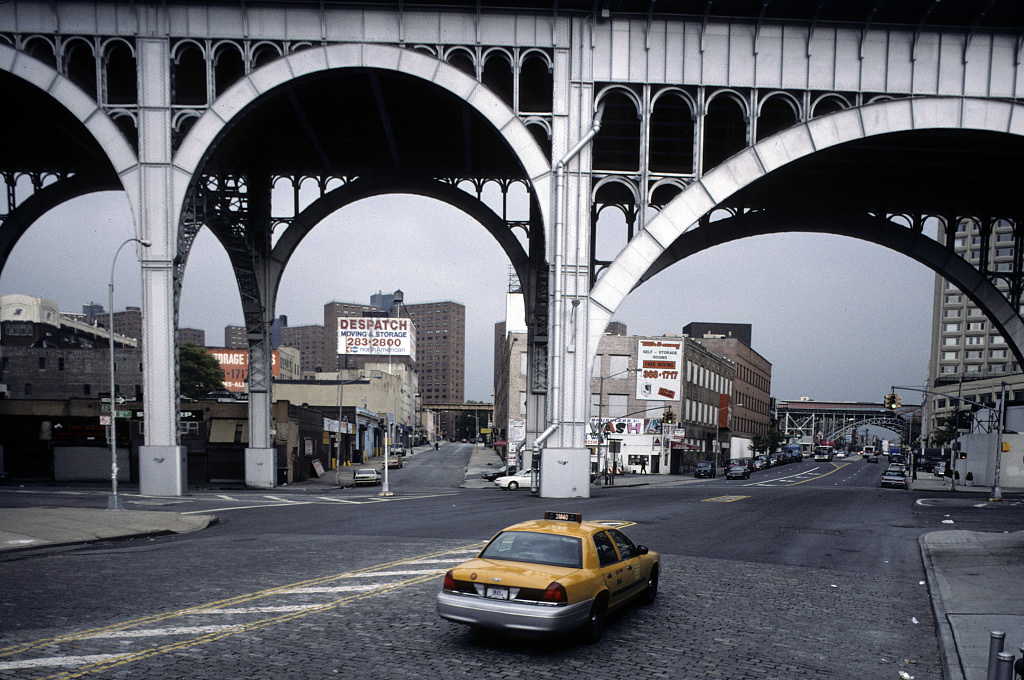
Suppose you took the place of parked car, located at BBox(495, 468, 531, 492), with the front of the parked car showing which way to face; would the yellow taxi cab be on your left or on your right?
on your left

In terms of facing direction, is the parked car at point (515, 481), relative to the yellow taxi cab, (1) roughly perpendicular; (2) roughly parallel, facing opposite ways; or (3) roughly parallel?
roughly parallel, facing opposite ways

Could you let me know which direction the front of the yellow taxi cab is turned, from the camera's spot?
facing away from the viewer and to the right of the viewer

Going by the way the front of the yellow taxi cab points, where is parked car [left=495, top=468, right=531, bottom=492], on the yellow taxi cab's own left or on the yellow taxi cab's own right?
on the yellow taxi cab's own left

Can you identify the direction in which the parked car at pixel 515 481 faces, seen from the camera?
facing the viewer and to the left of the viewer

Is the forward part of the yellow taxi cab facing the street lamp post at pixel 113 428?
no
